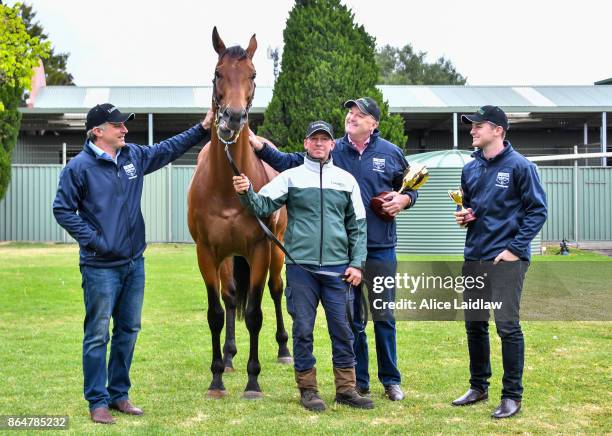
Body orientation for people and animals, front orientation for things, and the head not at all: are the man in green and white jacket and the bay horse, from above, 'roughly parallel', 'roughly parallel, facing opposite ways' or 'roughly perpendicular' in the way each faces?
roughly parallel

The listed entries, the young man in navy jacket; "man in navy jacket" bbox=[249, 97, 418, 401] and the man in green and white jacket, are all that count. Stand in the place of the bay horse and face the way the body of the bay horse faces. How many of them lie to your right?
0

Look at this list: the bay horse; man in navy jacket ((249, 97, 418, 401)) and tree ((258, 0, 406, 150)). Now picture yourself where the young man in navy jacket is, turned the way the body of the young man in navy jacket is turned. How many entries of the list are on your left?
0

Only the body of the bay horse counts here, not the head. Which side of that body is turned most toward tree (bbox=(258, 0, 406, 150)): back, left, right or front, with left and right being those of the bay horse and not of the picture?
back

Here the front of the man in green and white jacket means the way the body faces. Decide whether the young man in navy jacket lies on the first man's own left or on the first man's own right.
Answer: on the first man's own left

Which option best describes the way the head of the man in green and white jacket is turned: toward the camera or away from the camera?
toward the camera

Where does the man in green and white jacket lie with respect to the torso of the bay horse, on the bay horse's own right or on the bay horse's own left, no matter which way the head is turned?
on the bay horse's own left

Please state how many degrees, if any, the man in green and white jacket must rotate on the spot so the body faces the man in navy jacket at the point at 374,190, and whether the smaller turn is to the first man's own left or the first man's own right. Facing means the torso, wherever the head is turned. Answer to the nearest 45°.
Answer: approximately 135° to the first man's own left

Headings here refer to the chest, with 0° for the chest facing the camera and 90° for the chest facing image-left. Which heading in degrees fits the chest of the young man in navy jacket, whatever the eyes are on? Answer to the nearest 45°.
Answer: approximately 45°

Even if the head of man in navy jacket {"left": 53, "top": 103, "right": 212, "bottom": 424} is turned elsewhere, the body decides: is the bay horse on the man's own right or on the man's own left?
on the man's own left

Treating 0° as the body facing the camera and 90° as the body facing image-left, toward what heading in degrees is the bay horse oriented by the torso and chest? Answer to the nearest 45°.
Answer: approximately 0°

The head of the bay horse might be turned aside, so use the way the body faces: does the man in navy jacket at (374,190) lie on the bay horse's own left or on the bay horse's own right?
on the bay horse's own left

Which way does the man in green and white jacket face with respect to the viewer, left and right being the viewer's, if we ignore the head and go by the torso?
facing the viewer

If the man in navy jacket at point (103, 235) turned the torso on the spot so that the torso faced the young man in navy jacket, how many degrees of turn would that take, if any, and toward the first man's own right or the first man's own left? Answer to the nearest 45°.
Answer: approximately 45° to the first man's own left

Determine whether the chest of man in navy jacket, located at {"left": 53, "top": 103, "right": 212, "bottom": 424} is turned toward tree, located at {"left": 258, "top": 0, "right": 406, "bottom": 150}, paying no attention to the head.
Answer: no

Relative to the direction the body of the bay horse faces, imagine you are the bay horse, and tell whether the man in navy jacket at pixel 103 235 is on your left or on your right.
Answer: on your right

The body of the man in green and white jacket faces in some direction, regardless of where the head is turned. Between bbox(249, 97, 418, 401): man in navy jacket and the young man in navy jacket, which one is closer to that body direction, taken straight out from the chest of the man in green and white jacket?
the young man in navy jacket

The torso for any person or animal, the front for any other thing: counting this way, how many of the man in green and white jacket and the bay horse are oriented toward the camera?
2

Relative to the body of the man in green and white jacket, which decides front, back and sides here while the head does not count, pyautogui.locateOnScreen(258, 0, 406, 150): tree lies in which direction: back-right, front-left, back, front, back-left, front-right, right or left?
back
